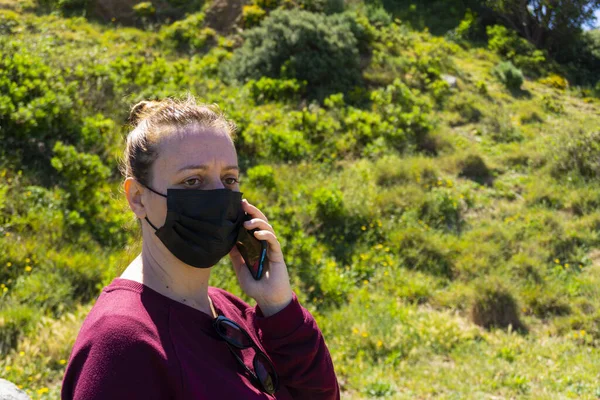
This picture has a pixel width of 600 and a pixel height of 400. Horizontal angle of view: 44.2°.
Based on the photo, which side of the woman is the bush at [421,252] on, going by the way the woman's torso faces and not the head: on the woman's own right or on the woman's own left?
on the woman's own left

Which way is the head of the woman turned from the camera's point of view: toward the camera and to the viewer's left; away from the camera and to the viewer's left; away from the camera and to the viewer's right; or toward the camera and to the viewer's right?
toward the camera and to the viewer's right

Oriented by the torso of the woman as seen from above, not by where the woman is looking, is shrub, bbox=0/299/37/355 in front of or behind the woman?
behind

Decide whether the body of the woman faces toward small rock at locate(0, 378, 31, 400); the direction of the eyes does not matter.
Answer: no

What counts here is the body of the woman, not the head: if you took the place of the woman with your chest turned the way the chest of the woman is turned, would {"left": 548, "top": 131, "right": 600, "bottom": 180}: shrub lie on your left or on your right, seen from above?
on your left

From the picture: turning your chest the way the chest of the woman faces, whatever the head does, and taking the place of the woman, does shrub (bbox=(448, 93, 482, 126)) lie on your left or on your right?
on your left

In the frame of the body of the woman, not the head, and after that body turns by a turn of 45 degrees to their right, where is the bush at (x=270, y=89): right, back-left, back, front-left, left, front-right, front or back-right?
back

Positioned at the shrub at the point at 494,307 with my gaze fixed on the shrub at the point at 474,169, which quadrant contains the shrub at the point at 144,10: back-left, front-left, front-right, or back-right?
front-left

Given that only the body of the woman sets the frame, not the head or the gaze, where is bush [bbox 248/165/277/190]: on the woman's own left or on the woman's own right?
on the woman's own left

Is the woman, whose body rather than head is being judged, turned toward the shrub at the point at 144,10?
no

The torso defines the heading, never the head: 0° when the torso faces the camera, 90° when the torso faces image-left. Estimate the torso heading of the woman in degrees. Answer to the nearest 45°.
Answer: approximately 315°

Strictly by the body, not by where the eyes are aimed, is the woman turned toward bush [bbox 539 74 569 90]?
no

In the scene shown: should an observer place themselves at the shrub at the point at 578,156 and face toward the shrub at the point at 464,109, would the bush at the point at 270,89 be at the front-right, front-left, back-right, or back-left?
front-left

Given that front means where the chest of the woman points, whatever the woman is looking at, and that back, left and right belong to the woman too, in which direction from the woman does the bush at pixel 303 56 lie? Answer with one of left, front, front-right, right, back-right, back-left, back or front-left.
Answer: back-left
